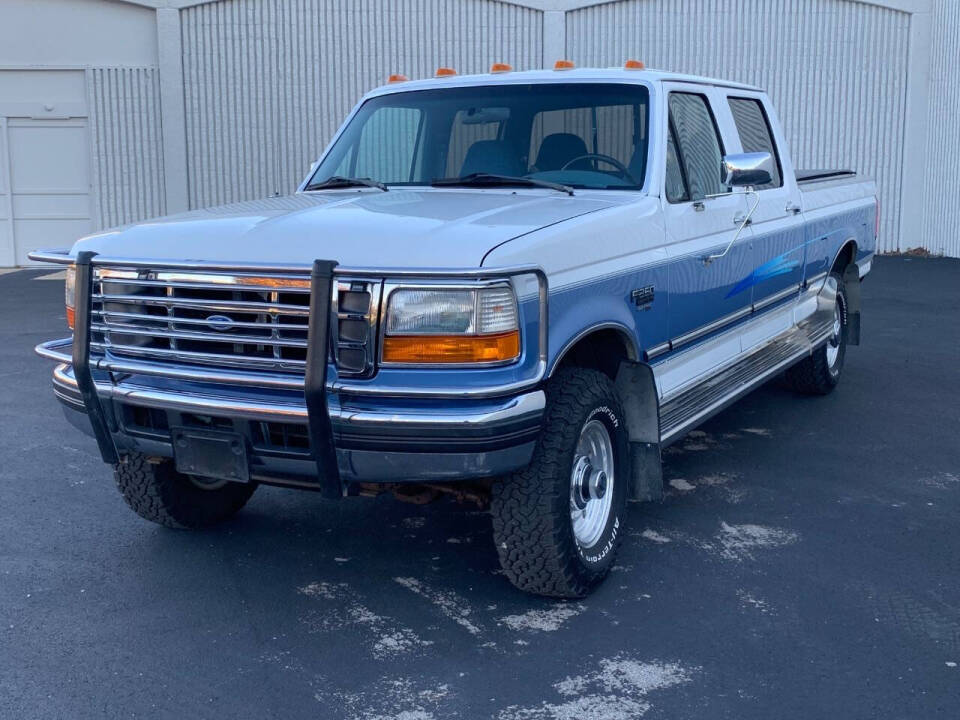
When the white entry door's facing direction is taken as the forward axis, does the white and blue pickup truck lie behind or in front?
in front

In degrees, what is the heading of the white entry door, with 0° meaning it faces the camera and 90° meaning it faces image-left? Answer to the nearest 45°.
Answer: approximately 0°

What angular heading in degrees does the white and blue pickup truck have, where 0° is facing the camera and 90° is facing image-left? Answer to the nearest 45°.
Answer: approximately 45°

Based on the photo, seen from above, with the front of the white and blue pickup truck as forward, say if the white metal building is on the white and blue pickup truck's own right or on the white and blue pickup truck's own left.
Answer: on the white and blue pickup truck's own right

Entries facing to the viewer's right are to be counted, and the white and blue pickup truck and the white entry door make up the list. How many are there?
0
